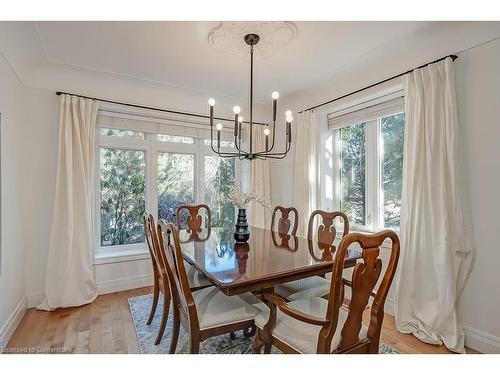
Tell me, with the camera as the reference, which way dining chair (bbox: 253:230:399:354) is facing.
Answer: facing away from the viewer and to the left of the viewer

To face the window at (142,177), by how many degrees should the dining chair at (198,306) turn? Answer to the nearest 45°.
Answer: approximately 90° to its left

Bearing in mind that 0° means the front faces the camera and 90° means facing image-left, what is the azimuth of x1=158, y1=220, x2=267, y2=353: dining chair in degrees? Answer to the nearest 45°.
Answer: approximately 225°

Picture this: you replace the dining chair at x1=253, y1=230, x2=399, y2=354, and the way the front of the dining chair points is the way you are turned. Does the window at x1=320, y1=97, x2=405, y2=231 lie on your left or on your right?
on your right

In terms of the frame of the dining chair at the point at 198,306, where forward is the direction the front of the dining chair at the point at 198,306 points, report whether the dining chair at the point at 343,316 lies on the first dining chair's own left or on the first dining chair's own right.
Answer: on the first dining chair's own right
